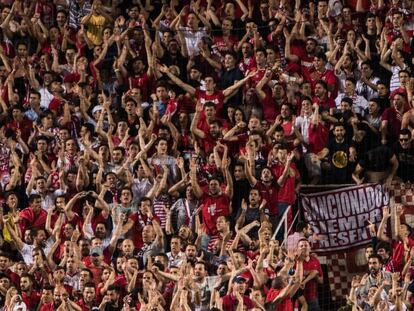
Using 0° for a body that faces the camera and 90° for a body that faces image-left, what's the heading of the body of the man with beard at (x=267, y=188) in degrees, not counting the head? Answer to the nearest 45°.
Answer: approximately 0°

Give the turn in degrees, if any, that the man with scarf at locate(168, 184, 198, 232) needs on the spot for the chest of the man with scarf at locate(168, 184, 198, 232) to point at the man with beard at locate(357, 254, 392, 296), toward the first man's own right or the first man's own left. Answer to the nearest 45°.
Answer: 0° — they already face them

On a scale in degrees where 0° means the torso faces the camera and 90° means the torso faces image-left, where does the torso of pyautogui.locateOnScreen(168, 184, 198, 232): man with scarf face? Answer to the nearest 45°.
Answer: approximately 315°

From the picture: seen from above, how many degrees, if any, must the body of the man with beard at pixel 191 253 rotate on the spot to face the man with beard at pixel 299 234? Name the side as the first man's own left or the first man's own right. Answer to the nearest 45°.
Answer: approximately 90° to the first man's own left

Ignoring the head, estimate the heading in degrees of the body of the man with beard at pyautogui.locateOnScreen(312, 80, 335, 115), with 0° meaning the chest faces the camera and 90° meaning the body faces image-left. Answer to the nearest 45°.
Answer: approximately 45°

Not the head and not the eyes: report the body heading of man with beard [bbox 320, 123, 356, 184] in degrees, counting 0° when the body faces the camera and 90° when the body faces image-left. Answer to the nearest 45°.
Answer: approximately 0°

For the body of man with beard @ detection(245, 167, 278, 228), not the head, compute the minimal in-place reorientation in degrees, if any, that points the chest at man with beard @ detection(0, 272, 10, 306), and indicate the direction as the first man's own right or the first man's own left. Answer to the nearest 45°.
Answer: approximately 90° to the first man's own right
